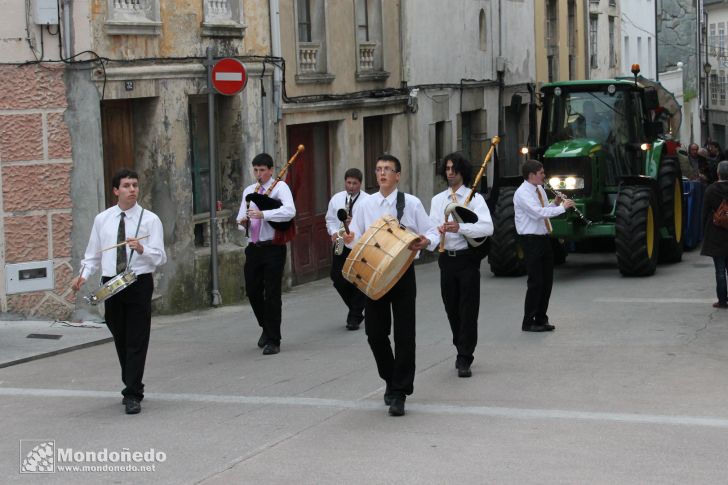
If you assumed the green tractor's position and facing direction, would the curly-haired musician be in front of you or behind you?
in front

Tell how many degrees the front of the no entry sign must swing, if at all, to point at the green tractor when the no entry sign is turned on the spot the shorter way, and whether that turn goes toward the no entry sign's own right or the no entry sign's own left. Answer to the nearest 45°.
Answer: approximately 135° to the no entry sign's own left

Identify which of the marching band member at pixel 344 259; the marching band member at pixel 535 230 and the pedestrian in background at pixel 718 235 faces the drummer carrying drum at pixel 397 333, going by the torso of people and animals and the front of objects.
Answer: the marching band member at pixel 344 259

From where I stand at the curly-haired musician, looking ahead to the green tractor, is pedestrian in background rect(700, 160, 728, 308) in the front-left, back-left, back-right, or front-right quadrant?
front-right

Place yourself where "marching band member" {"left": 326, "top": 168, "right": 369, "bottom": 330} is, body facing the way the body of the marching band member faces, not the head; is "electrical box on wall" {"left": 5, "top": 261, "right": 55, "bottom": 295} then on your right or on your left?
on your right

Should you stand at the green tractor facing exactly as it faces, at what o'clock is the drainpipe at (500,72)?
The drainpipe is roughly at 4 o'clock from the green tractor.

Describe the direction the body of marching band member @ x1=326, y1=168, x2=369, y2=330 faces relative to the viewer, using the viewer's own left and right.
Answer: facing the viewer

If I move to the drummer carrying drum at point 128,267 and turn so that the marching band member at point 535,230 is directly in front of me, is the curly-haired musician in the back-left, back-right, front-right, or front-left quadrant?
front-right
